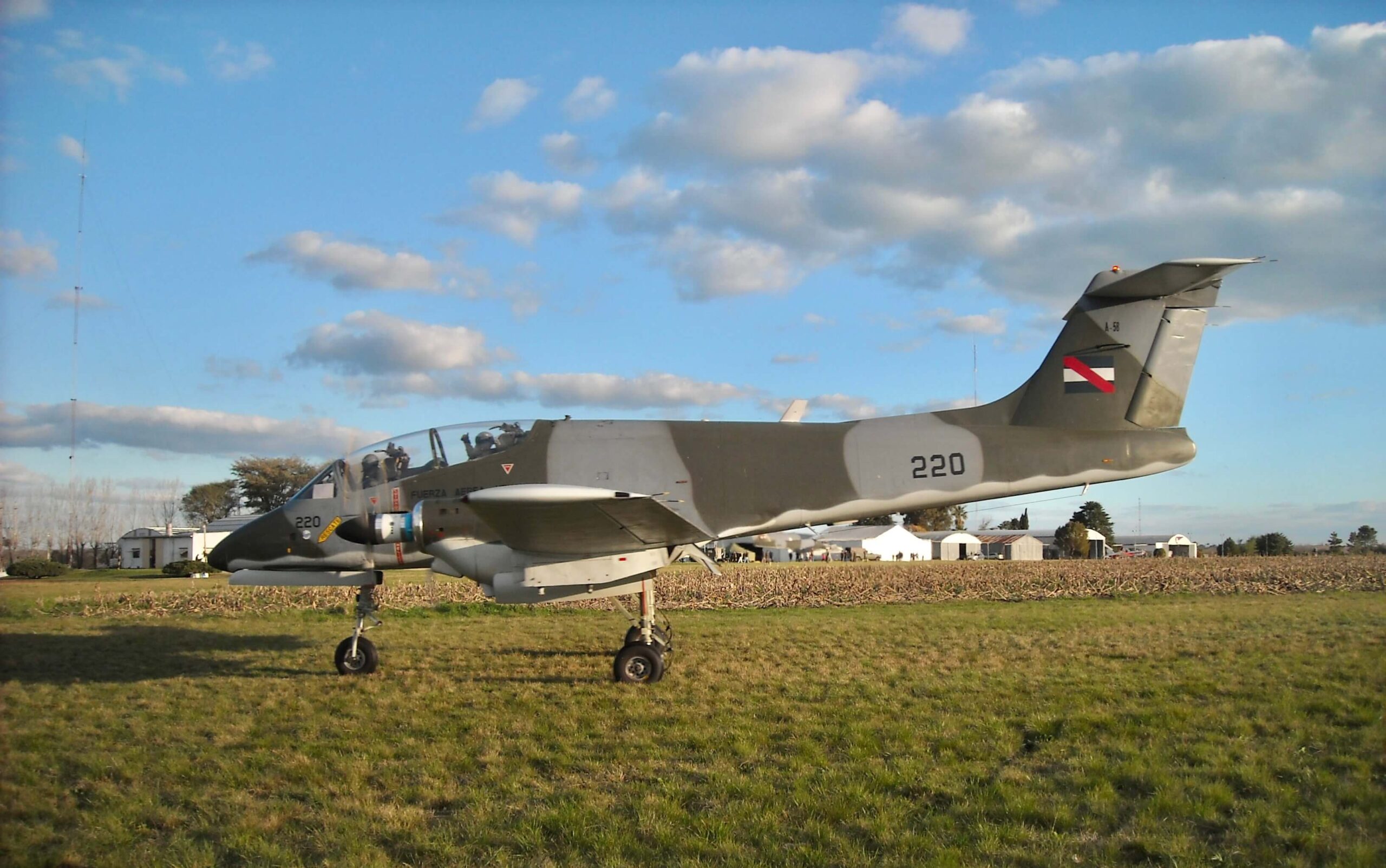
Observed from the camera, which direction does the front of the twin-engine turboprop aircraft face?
facing to the left of the viewer
